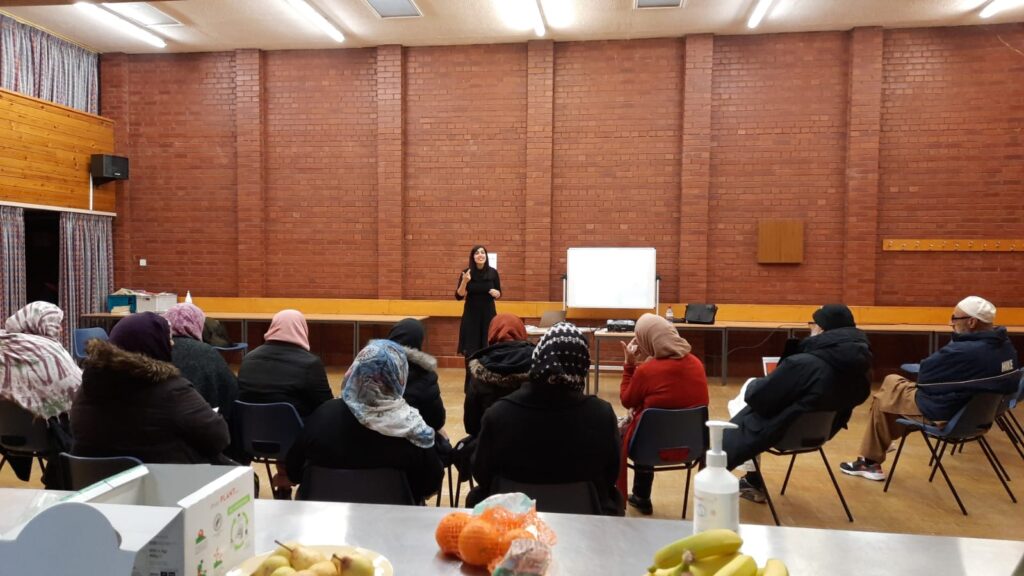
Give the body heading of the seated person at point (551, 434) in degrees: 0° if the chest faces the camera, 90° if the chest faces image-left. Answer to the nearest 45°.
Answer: approximately 180°

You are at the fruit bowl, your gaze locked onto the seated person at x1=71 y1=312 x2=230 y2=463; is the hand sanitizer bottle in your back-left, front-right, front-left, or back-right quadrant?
back-right

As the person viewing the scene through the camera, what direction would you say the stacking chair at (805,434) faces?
facing away from the viewer and to the left of the viewer

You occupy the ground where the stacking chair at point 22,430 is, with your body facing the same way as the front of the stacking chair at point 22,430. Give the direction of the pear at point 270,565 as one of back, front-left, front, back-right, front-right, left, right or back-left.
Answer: back-right

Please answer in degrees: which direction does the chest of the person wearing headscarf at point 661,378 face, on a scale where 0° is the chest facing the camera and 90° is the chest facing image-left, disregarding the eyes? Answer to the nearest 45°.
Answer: approximately 135°

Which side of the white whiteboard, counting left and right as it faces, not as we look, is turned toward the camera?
front

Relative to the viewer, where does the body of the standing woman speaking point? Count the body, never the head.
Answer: toward the camera

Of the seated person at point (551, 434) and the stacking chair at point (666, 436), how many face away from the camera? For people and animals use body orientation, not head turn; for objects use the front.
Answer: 2

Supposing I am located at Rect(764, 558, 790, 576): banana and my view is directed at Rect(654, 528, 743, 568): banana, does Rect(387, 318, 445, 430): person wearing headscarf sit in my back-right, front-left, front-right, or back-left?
front-right

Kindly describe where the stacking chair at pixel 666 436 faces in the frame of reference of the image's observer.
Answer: facing away from the viewer

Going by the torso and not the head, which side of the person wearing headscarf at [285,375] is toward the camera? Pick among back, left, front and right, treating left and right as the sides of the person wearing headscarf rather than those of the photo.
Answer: back

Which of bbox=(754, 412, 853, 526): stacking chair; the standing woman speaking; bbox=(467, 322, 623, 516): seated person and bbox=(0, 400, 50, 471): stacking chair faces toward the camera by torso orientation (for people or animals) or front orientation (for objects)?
the standing woman speaking
